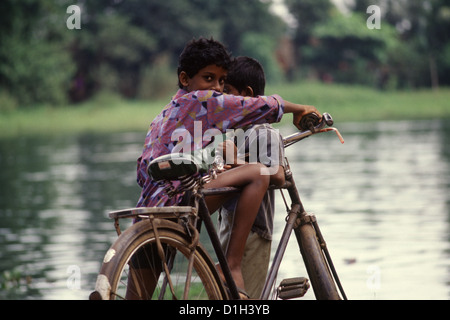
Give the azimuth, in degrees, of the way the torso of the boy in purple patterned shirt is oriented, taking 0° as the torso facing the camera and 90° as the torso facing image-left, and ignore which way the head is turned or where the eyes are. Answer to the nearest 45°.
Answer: approximately 270°
